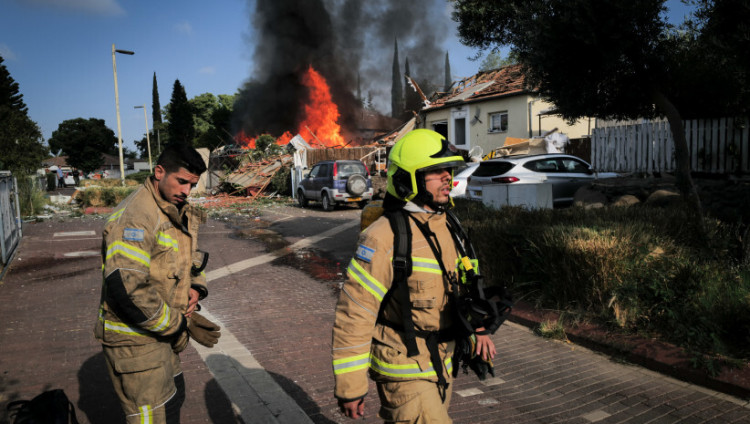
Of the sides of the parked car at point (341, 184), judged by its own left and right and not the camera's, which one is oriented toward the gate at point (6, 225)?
left

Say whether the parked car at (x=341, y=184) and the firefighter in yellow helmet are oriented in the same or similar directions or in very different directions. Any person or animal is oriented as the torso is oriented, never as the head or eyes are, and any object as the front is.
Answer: very different directions

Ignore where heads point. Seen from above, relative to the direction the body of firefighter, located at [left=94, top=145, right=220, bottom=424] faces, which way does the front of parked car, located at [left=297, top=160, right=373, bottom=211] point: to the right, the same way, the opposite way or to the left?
the opposite way

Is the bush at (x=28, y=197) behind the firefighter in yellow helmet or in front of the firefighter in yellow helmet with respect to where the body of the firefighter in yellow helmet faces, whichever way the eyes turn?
behind

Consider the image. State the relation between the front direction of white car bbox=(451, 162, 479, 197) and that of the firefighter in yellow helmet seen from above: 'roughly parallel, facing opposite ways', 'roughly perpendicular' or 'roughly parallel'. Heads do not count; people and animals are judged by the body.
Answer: roughly perpendicular

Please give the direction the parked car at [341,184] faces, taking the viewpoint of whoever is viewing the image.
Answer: facing away from the viewer and to the left of the viewer

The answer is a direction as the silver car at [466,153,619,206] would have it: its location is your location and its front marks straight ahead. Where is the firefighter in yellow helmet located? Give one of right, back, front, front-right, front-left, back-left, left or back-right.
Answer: back-right

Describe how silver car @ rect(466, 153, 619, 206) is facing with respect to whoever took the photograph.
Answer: facing away from the viewer and to the right of the viewer

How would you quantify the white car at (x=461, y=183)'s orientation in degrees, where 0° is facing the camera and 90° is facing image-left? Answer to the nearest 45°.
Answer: approximately 225°

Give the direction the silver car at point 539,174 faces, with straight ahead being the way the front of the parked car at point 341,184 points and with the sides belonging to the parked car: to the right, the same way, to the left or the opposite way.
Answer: to the right

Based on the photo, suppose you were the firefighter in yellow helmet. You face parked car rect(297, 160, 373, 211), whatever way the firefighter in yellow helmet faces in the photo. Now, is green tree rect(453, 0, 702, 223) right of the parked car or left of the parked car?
right
